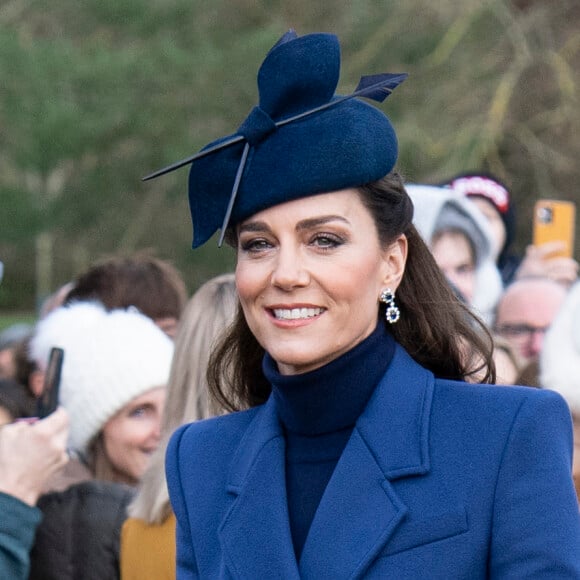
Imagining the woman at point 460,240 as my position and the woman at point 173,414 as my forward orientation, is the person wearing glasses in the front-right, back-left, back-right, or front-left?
back-left

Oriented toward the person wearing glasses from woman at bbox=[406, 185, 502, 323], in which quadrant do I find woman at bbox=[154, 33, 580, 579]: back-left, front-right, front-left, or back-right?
back-right

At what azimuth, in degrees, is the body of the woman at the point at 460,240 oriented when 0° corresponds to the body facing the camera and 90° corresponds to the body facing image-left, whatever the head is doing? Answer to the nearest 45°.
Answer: approximately 45°

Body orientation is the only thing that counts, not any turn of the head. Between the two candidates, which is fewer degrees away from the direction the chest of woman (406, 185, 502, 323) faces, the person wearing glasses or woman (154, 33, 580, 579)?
the woman

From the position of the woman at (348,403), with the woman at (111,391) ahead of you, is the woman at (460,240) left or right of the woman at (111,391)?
right
